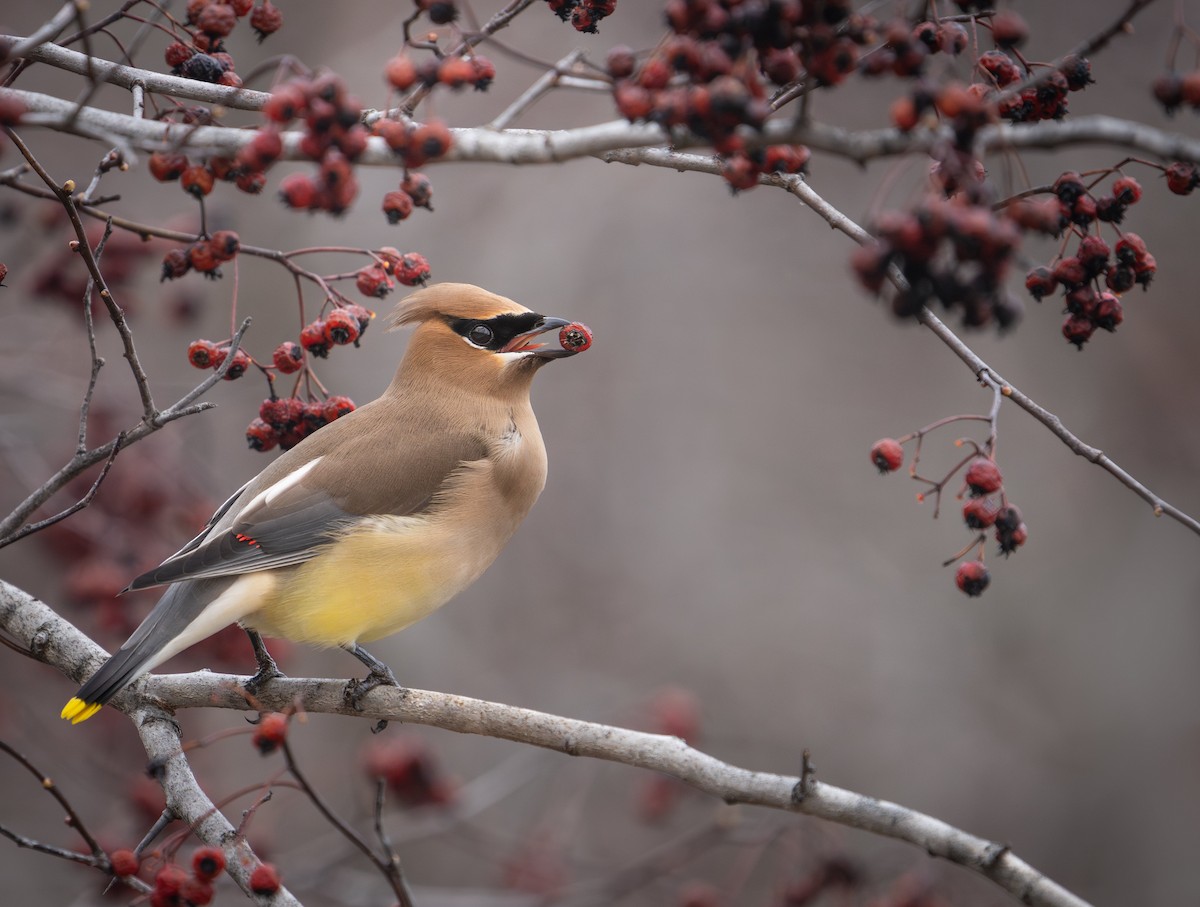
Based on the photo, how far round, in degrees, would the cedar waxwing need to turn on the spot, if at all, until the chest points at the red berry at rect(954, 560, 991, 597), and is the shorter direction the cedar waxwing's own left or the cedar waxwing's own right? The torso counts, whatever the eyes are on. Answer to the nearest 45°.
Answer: approximately 45° to the cedar waxwing's own right

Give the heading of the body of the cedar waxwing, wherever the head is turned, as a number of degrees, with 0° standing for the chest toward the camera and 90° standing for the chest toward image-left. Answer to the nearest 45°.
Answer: approximately 270°

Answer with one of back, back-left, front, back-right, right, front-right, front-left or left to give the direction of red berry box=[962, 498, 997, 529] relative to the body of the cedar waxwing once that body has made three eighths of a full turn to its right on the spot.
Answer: left

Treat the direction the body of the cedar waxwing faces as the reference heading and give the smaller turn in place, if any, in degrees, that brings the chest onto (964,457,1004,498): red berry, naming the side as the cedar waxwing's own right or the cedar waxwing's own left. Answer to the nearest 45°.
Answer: approximately 45° to the cedar waxwing's own right
